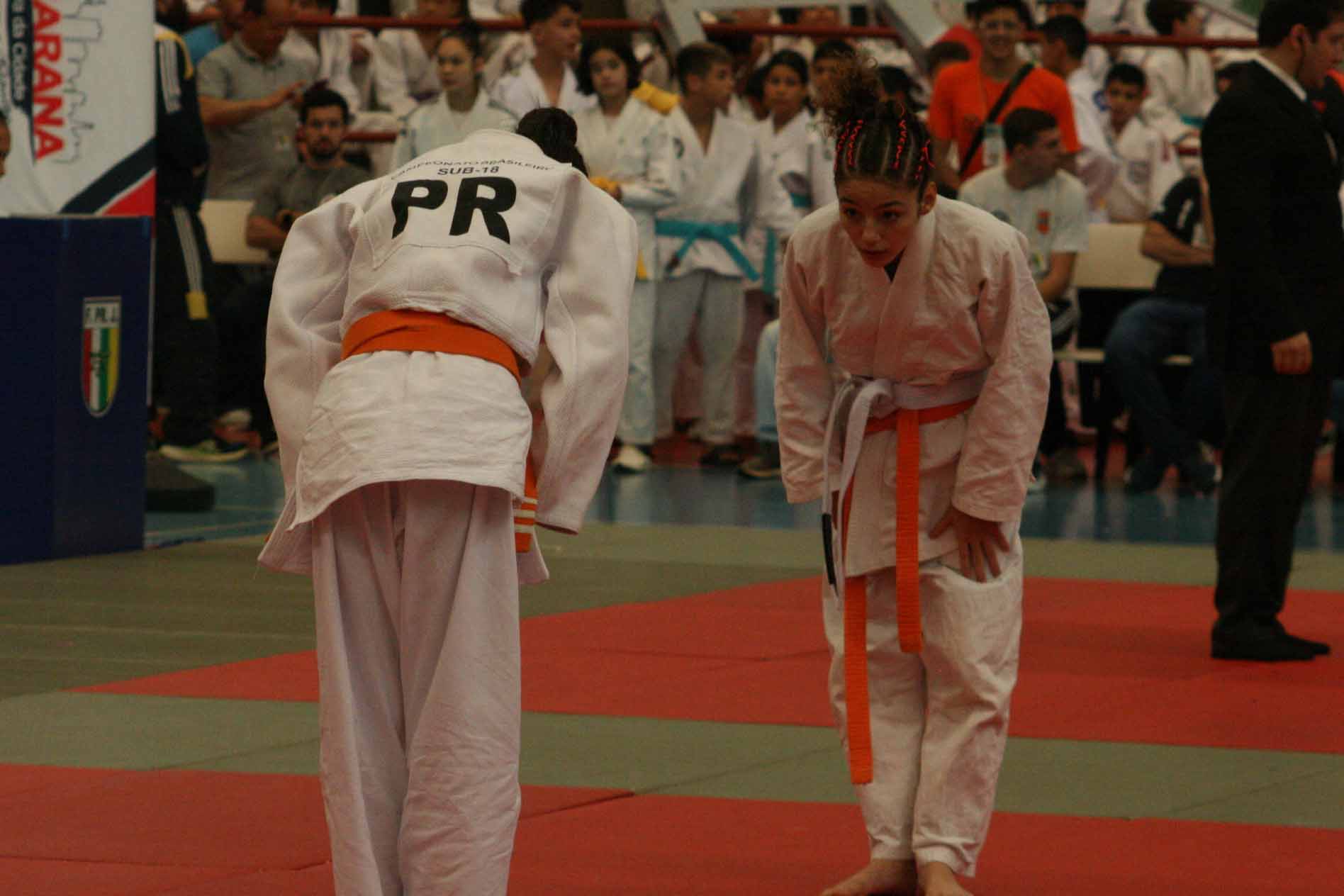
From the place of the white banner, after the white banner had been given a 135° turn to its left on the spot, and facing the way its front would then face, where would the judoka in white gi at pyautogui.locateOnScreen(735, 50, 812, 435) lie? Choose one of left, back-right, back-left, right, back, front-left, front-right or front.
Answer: front

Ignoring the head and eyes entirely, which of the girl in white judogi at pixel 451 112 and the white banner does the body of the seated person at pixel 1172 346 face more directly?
the white banner

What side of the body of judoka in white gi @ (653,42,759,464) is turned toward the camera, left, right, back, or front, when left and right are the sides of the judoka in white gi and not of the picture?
front

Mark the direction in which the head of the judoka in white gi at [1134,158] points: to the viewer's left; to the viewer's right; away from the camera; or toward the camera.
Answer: toward the camera

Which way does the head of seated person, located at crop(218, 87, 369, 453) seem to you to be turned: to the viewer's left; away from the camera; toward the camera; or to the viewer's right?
toward the camera

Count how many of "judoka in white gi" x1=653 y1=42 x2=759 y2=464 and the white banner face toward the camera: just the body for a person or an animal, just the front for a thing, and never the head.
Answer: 2

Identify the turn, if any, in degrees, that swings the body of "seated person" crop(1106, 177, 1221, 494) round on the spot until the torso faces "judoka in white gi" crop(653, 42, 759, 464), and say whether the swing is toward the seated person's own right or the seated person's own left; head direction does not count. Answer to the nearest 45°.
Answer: approximately 45° to the seated person's own right

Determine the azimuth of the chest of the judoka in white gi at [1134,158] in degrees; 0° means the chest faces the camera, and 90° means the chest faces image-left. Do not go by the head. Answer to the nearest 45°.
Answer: approximately 45°

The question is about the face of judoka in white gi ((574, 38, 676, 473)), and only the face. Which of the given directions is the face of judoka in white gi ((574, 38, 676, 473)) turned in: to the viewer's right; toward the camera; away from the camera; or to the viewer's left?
toward the camera

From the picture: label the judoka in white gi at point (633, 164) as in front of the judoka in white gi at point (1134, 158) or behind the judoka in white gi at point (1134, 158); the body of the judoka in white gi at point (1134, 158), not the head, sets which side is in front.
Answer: in front

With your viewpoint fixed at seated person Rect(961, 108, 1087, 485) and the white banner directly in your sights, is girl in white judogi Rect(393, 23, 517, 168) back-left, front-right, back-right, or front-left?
front-right

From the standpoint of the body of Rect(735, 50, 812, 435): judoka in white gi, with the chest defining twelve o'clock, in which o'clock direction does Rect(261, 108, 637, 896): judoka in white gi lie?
Rect(261, 108, 637, 896): judoka in white gi is roughly at 12 o'clock from Rect(735, 50, 812, 435): judoka in white gi.

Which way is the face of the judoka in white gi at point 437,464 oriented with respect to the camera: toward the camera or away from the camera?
away from the camera

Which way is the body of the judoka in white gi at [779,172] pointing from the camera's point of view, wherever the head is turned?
toward the camera
